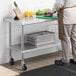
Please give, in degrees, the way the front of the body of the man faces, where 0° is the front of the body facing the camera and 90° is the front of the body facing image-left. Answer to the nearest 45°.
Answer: approximately 90°
